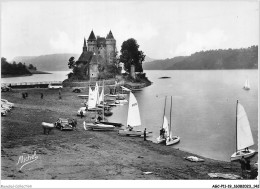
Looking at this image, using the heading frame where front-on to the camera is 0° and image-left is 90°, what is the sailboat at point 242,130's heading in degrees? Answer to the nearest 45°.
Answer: approximately 45°

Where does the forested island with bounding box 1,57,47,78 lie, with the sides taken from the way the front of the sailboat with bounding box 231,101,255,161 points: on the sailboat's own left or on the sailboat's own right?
on the sailboat's own right
